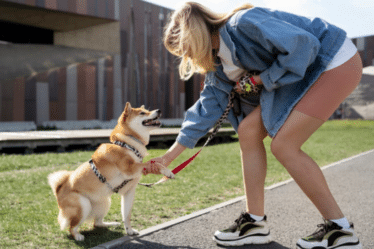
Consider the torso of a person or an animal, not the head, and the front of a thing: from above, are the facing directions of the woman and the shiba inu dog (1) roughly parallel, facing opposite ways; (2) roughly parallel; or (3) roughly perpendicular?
roughly parallel, facing opposite ways

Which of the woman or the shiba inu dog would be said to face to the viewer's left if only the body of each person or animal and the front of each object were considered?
the woman

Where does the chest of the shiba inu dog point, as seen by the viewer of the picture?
to the viewer's right

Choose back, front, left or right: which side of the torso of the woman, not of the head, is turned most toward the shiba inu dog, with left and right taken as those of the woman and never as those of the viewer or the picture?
front

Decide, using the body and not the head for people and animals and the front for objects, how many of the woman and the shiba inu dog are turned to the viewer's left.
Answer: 1

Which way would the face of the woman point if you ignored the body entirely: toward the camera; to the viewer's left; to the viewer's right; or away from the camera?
to the viewer's left

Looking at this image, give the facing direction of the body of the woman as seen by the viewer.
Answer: to the viewer's left
